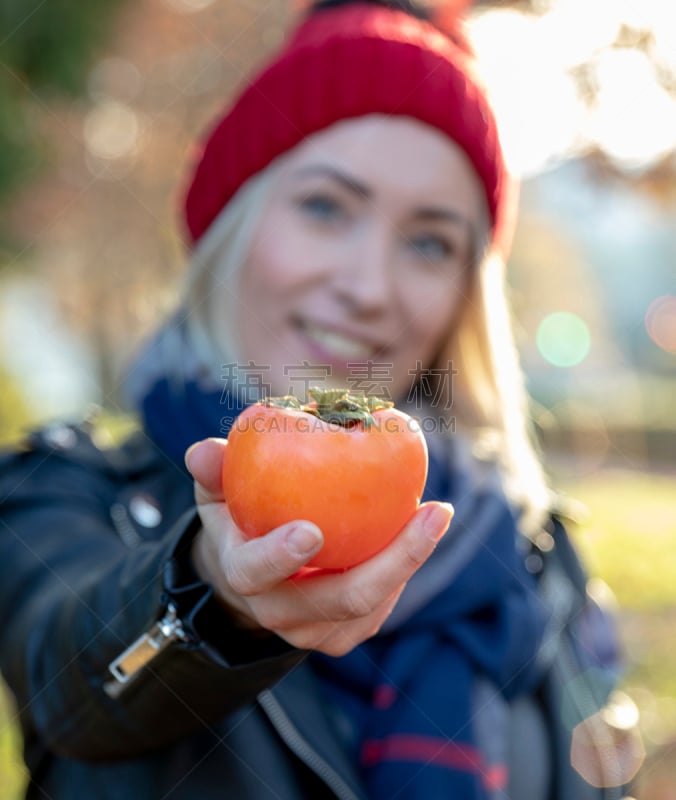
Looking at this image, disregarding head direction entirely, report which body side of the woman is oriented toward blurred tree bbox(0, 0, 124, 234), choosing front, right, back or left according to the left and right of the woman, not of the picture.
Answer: back

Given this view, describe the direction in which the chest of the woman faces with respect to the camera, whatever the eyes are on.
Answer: toward the camera

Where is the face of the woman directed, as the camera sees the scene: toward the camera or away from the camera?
toward the camera
